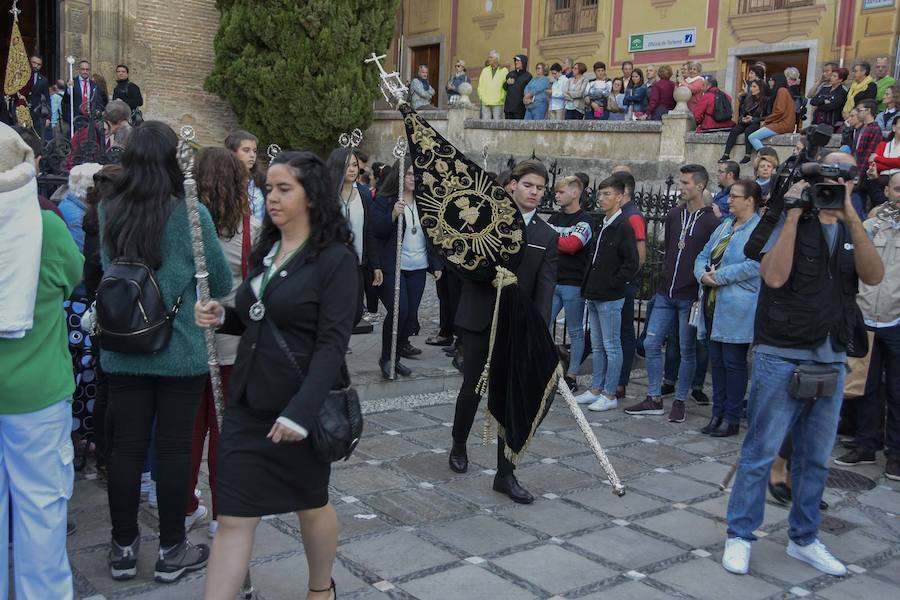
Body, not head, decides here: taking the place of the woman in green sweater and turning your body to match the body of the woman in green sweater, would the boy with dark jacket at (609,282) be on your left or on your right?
on your right

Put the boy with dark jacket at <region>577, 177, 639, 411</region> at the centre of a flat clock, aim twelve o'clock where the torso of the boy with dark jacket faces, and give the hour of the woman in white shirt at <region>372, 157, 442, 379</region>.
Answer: The woman in white shirt is roughly at 2 o'clock from the boy with dark jacket.

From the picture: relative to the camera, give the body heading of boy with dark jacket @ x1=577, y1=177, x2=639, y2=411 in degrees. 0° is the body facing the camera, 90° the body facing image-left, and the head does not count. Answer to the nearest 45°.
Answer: approximately 45°

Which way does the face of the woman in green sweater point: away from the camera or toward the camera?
away from the camera

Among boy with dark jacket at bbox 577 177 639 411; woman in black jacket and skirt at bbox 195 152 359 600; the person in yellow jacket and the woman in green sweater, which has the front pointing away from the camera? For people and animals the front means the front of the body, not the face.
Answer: the woman in green sweater

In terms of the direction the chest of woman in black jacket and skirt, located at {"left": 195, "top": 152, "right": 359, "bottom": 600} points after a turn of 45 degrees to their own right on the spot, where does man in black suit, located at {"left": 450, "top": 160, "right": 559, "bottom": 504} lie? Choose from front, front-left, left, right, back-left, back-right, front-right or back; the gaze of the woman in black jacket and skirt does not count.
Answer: back-right

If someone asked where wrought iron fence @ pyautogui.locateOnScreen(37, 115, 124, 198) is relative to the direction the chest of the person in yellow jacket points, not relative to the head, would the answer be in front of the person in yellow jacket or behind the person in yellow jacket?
in front

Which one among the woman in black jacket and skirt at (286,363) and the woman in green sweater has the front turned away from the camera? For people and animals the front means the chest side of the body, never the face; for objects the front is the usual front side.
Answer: the woman in green sweater

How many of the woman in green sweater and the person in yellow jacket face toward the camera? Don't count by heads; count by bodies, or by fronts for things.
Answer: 1

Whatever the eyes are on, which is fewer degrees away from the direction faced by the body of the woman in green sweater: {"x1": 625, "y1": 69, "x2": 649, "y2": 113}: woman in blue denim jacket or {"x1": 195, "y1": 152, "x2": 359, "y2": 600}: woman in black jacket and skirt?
the woman in blue denim jacket

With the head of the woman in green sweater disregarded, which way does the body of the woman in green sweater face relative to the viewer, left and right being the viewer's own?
facing away from the viewer

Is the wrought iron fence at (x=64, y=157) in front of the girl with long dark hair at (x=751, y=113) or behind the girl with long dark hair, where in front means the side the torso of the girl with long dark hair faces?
in front

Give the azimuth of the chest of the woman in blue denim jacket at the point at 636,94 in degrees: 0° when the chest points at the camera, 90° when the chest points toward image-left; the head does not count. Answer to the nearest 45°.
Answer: approximately 45°
